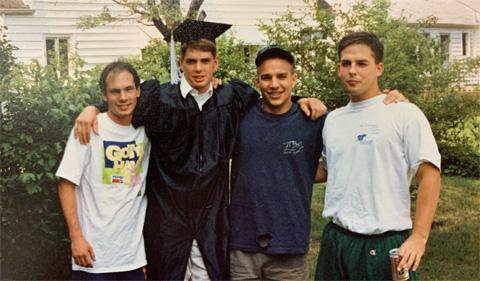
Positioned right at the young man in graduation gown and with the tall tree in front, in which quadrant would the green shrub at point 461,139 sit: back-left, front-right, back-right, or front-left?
front-right

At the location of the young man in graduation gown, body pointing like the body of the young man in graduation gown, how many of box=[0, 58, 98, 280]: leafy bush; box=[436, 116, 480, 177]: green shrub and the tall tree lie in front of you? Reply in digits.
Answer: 0

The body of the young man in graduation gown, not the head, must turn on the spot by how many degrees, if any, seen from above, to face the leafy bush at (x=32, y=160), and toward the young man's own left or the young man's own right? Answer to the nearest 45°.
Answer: approximately 135° to the young man's own right

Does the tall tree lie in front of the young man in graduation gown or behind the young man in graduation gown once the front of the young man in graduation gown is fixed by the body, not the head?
behind

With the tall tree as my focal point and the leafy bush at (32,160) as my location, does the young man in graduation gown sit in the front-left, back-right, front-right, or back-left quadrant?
back-right

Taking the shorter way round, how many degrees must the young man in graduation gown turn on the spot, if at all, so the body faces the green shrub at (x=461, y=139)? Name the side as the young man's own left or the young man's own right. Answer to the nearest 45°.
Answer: approximately 135° to the young man's own left

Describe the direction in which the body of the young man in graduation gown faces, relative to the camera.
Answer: toward the camera

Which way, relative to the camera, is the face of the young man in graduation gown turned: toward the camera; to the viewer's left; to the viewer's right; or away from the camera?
toward the camera
